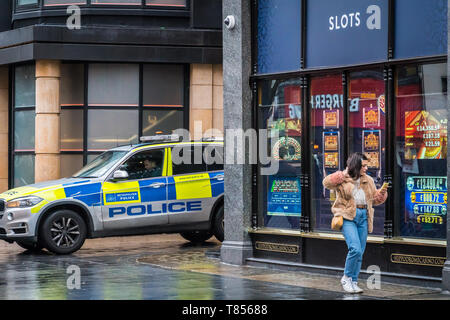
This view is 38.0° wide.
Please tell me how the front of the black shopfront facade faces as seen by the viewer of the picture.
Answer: facing the viewer and to the left of the viewer

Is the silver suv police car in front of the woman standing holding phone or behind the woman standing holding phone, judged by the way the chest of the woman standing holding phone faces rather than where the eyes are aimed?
behind

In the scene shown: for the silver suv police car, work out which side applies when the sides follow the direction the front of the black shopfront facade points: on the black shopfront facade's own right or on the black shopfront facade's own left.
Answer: on the black shopfront facade's own right

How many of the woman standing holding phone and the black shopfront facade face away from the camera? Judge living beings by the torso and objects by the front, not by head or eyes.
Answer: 0

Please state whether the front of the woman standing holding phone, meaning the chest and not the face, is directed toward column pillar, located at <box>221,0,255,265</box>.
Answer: no

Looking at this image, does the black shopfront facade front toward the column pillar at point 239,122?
no
